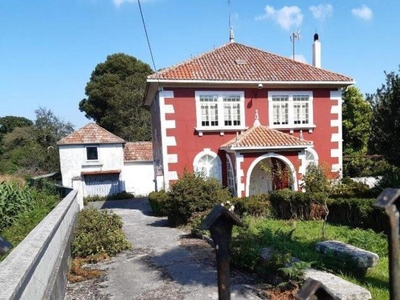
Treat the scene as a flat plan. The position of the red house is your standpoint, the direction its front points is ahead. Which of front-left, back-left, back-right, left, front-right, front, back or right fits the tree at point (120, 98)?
back-right

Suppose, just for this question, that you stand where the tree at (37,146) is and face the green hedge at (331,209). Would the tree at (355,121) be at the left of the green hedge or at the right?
left

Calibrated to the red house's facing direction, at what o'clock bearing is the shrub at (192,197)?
The shrub is roughly at 1 o'clock from the red house.

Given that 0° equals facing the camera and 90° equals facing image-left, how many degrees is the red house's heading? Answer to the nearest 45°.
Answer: approximately 0°

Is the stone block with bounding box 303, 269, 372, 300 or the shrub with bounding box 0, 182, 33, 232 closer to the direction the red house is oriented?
the stone block

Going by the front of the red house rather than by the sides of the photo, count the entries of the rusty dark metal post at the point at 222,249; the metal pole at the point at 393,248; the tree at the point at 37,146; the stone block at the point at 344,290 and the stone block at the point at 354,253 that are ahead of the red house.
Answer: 4

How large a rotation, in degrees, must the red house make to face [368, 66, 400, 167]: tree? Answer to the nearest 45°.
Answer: approximately 90° to its left

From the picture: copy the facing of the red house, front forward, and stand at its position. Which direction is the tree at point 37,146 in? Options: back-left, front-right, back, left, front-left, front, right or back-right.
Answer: back-right

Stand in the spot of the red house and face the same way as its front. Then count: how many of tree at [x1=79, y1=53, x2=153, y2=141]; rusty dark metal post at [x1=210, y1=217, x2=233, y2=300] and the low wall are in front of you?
2

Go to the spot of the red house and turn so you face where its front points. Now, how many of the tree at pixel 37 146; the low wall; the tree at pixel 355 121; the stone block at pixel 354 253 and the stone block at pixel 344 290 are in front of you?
3
